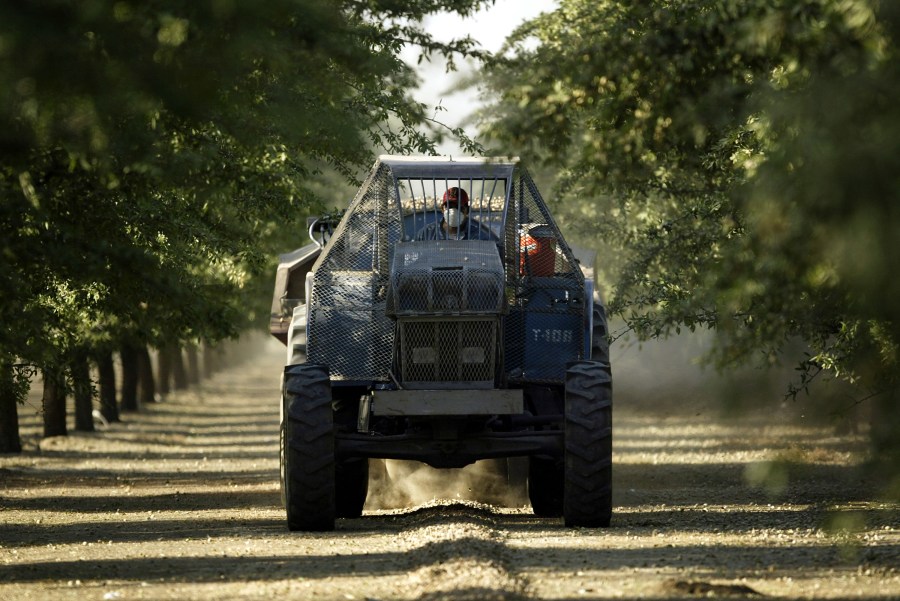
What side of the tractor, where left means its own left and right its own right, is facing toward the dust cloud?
back

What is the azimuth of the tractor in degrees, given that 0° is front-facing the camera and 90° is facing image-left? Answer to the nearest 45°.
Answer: approximately 0°

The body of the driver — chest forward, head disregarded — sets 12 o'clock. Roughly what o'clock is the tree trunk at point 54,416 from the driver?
The tree trunk is roughly at 5 o'clock from the driver.

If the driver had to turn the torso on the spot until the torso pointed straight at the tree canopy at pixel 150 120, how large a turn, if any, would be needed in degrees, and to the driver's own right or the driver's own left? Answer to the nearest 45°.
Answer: approximately 45° to the driver's own right

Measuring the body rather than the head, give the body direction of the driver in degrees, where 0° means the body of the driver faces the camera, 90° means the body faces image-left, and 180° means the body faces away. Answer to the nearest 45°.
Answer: approximately 0°

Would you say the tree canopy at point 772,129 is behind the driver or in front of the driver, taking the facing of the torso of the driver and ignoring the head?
in front

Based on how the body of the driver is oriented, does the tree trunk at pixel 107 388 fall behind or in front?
behind
